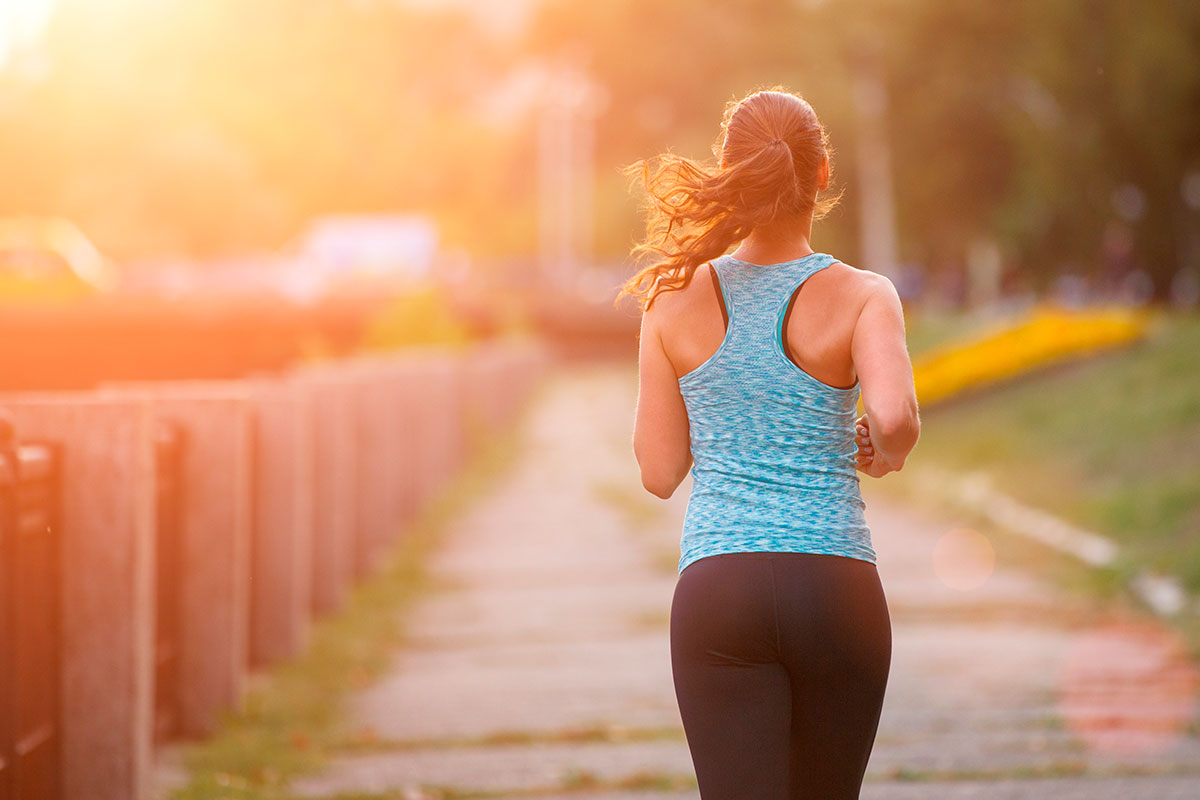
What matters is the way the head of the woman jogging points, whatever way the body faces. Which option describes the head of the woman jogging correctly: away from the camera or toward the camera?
away from the camera

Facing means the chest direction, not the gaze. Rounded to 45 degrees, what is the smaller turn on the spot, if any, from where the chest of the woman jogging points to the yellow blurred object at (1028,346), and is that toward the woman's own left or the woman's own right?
0° — they already face it

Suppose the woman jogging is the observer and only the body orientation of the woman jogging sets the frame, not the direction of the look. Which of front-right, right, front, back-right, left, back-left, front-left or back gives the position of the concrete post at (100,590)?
front-left

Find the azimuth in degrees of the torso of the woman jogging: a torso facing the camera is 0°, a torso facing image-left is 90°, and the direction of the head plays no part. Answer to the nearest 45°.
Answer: approximately 180°

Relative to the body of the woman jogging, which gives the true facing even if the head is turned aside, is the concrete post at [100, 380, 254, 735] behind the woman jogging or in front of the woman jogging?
in front

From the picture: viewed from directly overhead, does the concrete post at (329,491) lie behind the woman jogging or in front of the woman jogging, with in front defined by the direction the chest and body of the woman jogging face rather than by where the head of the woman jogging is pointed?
in front
